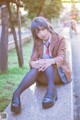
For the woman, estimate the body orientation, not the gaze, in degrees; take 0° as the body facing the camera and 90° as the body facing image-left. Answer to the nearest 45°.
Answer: approximately 45°
